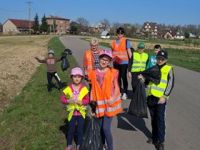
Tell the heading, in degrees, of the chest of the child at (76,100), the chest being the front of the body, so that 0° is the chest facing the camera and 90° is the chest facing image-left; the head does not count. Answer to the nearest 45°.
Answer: approximately 0°

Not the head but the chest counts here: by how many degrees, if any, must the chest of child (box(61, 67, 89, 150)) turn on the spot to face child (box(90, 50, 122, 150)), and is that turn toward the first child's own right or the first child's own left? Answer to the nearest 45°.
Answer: approximately 45° to the first child's own left

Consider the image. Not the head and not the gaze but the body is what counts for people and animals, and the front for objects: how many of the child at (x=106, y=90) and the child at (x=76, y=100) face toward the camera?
2

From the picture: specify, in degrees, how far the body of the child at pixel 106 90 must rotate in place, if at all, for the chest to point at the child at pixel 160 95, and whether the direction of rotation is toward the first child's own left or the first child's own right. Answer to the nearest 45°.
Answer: approximately 135° to the first child's own left

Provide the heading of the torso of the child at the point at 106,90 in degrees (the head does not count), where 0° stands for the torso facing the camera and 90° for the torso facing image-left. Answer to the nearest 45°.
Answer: approximately 0°

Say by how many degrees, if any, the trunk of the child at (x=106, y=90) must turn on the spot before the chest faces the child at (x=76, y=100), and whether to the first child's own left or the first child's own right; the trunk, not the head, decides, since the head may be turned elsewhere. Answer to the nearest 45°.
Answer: approximately 135° to the first child's own right

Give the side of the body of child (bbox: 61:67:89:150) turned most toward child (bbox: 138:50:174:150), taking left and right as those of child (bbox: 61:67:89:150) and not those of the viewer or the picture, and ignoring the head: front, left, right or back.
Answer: left
